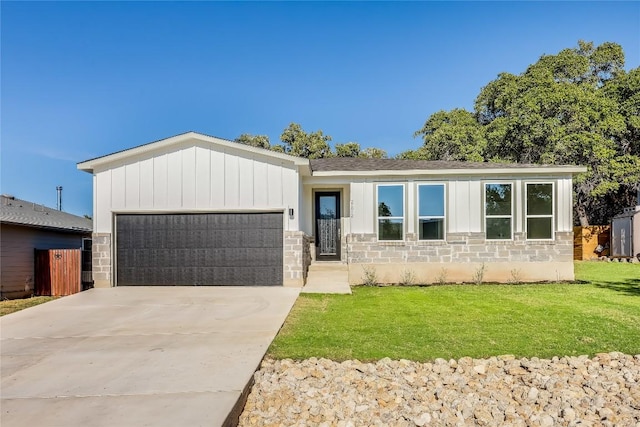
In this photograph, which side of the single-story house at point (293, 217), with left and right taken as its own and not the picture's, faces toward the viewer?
front

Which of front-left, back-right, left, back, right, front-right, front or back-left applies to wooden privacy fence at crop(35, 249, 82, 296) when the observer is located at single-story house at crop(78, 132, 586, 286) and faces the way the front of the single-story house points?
right

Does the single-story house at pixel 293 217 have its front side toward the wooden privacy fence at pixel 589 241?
no

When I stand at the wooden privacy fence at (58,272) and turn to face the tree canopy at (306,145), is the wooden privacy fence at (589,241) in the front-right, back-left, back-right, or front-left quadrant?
front-right

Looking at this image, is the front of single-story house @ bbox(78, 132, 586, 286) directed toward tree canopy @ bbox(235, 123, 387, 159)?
no

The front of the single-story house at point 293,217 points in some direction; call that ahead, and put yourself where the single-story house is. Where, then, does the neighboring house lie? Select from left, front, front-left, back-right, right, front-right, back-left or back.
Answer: right

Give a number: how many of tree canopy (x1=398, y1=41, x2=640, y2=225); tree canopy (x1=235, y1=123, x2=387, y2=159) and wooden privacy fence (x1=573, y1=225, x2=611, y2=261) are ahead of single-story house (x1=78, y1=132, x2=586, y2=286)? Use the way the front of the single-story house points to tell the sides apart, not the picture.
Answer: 0
